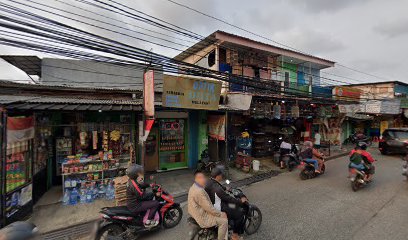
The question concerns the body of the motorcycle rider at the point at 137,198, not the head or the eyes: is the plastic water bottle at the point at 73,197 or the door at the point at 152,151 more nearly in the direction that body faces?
the door

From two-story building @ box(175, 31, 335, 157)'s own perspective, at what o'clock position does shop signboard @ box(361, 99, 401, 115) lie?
The shop signboard is roughly at 9 o'clock from the two-story building.

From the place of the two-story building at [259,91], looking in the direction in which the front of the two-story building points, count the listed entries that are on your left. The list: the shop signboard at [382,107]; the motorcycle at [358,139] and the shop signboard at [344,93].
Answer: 3

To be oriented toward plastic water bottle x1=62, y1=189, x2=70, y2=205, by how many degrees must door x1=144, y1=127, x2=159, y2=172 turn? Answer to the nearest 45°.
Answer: approximately 45° to its right

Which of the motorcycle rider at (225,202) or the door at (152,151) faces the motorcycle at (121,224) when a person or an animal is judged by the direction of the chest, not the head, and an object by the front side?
the door

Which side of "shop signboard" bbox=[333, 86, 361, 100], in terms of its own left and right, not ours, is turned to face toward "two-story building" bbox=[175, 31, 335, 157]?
right

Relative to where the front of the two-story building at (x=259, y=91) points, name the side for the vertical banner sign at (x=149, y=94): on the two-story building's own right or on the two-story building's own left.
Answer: on the two-story building's own right

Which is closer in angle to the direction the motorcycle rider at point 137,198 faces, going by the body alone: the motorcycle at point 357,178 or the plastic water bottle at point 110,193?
the motorcycle

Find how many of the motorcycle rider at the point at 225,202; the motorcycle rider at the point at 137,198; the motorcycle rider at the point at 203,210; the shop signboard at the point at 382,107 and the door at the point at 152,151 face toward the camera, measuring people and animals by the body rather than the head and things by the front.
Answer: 2

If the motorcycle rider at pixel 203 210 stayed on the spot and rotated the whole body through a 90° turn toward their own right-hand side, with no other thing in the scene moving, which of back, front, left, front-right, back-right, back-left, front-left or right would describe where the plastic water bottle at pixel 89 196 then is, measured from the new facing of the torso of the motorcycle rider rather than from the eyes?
back-right
